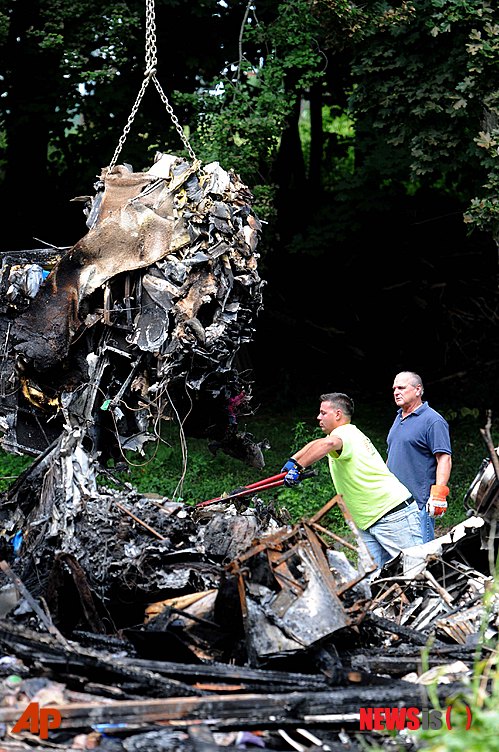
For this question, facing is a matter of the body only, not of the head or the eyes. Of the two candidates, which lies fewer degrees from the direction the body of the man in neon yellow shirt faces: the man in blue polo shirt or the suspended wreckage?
the suspended wreckage

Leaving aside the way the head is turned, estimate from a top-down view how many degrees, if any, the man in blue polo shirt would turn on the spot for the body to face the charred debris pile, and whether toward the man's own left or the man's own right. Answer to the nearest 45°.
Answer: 0° — they already face it

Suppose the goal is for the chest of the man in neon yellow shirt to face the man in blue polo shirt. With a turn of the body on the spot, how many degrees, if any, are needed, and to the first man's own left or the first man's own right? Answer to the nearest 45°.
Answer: approximately 135° to the first man's own right

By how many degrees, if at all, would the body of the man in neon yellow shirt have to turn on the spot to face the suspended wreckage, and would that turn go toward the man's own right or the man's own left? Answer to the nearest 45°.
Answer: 0° — they already face it

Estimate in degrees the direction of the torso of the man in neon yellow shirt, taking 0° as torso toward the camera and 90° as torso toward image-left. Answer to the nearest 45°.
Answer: approximately 90°

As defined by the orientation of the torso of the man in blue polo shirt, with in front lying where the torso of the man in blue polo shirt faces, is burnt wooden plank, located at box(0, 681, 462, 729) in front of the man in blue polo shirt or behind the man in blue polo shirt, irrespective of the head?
in front

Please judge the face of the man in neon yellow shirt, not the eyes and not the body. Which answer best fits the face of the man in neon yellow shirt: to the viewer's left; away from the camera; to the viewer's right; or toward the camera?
to the viewer's left

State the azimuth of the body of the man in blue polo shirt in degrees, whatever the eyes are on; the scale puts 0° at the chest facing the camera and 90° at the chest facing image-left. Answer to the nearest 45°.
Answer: approximately 45°

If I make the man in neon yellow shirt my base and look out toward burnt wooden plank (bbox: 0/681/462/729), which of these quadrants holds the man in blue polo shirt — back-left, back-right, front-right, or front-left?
back-left

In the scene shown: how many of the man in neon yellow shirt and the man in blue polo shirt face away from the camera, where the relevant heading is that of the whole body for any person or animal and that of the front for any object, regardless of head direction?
0
